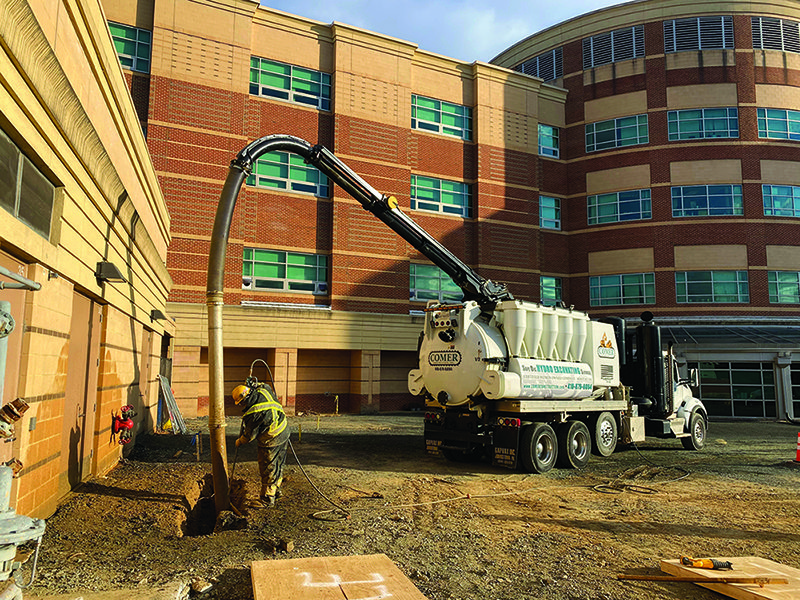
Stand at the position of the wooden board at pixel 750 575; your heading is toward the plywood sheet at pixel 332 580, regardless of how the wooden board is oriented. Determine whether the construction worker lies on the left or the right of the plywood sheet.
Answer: right

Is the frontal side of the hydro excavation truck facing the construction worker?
no

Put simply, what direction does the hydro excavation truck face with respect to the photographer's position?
facing away from the viewer and to the right of the viewer

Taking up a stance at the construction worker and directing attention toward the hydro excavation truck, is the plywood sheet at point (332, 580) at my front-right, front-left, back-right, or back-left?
back-right

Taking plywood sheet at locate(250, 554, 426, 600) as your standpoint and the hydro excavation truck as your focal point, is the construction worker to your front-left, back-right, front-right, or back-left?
front-left

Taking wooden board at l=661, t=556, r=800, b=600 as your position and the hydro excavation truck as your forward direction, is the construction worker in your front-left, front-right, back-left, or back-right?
front-left

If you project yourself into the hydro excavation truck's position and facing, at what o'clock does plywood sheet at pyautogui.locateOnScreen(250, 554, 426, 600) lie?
The plywood sheet is roughly at 5 o'clock from the hydro excavation truck.

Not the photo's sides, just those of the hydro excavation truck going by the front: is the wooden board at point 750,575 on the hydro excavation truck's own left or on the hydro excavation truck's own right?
on the hydro excavation truck's own right
